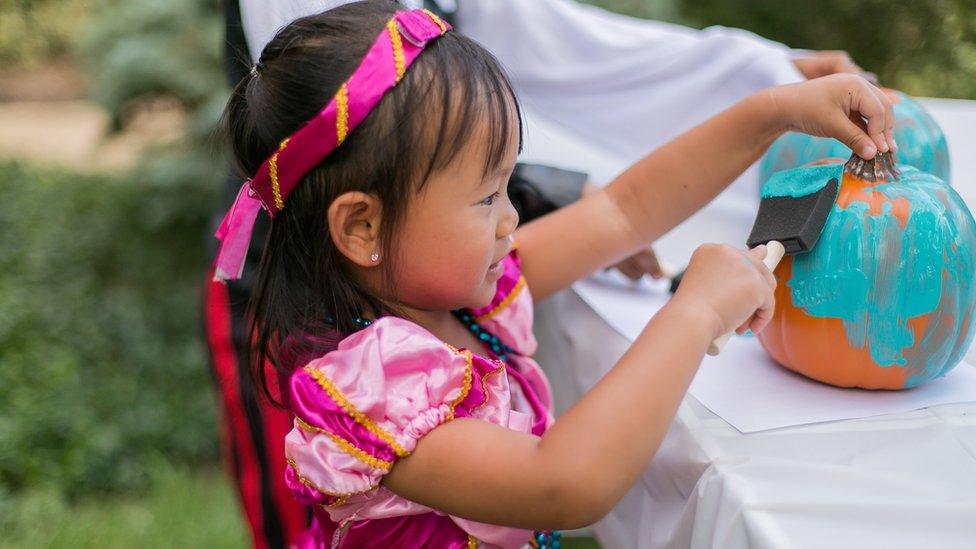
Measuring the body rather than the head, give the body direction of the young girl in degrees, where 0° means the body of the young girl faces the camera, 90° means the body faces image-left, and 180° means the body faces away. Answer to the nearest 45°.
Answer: approximately 270°

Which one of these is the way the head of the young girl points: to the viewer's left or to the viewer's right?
to the viewer's right

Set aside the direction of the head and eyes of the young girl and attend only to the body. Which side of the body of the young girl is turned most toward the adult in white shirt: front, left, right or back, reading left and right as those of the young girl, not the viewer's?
left

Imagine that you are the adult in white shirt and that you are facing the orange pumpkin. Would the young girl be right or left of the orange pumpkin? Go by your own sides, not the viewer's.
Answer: right
